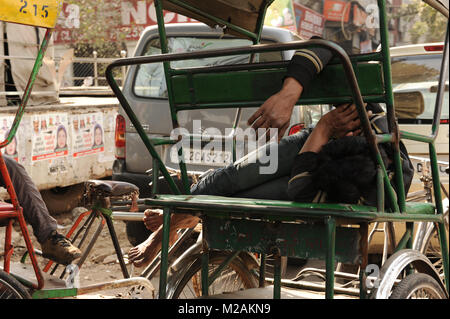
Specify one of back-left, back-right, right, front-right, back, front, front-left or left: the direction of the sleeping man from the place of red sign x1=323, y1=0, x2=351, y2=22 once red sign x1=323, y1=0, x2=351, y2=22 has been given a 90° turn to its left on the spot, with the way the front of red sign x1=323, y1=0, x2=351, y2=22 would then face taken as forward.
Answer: right

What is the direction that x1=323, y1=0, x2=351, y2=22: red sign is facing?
toward the camera

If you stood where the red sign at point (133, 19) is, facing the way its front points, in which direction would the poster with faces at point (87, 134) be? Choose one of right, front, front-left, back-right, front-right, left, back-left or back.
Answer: front

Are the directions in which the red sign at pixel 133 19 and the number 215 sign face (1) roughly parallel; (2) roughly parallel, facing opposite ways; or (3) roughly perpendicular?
roughly parallel

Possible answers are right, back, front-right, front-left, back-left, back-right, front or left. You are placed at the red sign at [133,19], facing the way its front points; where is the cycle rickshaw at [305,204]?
front

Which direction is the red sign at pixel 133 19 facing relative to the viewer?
toward the camera

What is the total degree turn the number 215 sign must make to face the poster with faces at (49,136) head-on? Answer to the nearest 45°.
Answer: approximately 180°

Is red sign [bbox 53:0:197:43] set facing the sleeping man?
yes

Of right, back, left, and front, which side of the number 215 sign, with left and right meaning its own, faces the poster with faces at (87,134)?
back

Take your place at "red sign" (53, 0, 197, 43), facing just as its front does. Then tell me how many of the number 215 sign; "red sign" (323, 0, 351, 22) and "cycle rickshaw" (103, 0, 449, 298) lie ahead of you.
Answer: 2

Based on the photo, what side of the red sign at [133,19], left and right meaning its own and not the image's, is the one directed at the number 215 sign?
front

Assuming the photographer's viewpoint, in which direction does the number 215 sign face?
facing the viewer

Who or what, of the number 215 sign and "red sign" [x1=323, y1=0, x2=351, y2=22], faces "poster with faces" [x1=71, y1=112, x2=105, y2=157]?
the red sign

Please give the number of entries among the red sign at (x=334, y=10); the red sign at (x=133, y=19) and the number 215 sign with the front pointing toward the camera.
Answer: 3

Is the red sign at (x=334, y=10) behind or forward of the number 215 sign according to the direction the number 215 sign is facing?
behind

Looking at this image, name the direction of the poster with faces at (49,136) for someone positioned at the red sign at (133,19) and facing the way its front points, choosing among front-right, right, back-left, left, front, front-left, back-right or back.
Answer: front
